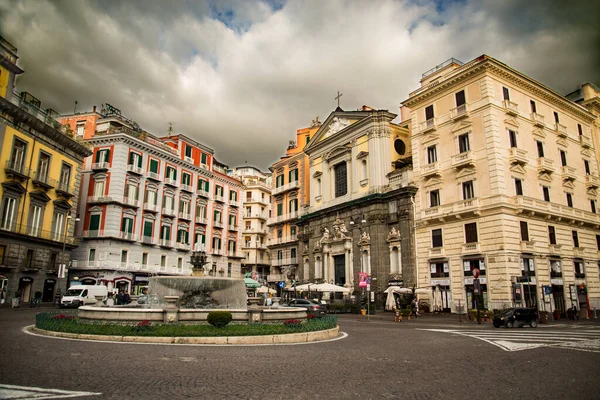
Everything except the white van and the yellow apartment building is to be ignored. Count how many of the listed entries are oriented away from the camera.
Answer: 0

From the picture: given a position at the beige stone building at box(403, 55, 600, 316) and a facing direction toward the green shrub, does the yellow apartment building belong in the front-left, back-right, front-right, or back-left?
front-right

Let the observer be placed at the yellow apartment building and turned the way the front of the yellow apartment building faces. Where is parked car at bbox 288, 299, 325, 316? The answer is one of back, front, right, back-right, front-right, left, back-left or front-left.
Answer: front

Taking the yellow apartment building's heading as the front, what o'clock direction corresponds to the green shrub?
The green shrub is roughly at 1 o'clock from the yellow apartment building.

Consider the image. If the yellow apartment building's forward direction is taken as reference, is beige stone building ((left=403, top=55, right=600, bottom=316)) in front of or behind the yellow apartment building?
in front

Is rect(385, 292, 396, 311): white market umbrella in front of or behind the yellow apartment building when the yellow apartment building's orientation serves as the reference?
in front

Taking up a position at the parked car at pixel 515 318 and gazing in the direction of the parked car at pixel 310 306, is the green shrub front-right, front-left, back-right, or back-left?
front-left

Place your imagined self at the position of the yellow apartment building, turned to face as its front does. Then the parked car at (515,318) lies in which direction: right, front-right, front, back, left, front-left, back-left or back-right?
front

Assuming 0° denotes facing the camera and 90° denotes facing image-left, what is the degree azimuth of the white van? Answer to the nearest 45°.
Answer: approximately 45°
